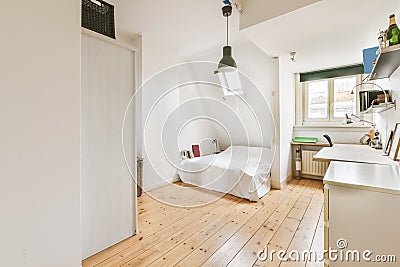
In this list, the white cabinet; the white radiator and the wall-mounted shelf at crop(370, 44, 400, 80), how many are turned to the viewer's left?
2

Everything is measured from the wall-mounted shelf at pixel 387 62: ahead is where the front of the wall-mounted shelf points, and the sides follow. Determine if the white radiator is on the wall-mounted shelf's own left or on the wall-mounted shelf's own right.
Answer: on the wall-mounted shelf's own right

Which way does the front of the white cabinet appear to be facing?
to the viewer's left

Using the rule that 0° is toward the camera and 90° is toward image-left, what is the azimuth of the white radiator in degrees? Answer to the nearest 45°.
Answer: approximately 0°

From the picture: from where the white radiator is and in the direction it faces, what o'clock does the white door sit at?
The white door is roughly at 1 o'clock from the white radiator.

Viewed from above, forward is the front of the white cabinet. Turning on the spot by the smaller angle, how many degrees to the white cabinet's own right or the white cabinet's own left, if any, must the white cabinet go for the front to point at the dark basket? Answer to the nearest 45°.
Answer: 0° — it already faces it

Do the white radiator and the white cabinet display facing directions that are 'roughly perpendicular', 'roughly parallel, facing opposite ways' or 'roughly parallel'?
roughly perpendicular

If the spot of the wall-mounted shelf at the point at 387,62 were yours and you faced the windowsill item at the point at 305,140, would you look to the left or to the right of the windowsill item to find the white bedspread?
left

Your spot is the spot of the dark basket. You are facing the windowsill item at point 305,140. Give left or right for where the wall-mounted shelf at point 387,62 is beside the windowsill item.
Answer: right

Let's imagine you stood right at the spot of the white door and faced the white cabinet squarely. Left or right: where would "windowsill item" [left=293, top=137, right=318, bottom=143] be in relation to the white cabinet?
left

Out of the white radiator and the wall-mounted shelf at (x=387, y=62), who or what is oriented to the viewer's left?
the wall-mounted shelf

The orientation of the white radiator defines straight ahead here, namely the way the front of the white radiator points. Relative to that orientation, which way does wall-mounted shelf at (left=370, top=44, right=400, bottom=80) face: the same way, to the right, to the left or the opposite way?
to the right

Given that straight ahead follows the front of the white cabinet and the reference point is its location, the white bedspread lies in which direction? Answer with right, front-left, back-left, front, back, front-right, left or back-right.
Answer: front-right

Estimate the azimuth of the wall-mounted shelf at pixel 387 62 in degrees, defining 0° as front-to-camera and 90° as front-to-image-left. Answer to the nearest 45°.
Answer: approximately 90°
